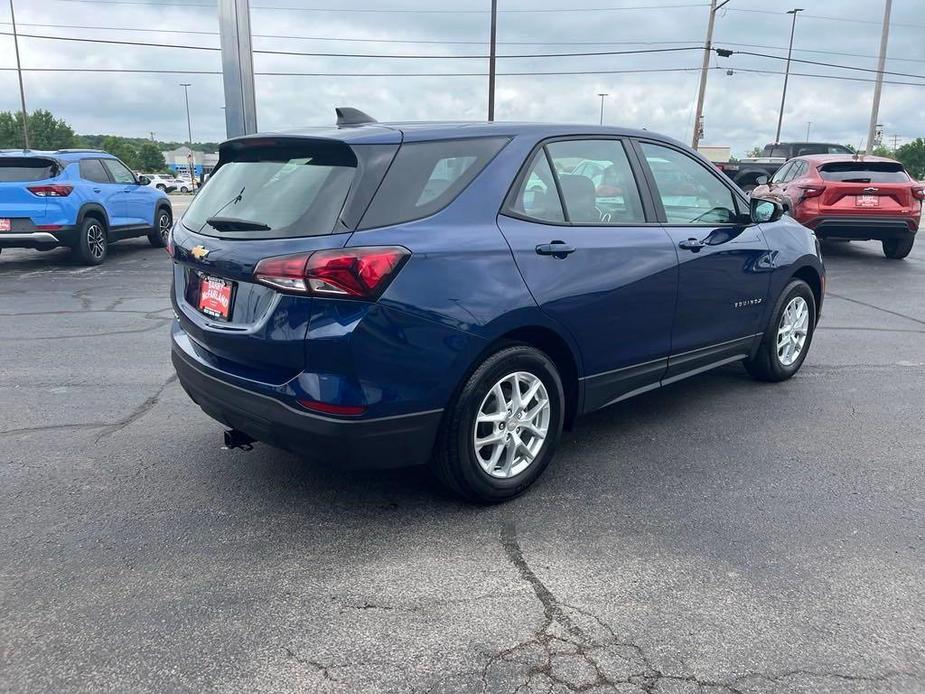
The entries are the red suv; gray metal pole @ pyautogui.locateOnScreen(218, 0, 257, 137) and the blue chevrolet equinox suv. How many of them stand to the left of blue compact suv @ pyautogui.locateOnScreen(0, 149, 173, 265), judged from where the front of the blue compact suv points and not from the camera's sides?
0

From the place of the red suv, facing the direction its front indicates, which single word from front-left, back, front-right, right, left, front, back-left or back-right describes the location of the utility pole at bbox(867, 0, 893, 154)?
front-right

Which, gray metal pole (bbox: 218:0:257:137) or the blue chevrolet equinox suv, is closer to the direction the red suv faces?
the gray metal pole

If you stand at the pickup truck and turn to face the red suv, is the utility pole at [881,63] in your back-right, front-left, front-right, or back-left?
back-left

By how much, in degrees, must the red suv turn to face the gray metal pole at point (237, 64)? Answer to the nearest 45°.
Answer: approximately 90° to its left

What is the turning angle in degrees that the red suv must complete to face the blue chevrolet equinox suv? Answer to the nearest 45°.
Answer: approximately 135° to its left

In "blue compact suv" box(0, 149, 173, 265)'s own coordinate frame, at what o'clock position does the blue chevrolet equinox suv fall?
The blue chevrolet equinox suv is roughly at 4 o'clock from the blue compact suv.

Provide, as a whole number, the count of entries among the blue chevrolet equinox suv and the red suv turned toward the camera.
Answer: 0

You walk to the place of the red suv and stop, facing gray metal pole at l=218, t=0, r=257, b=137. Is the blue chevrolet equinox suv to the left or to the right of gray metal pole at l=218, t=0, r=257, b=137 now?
left

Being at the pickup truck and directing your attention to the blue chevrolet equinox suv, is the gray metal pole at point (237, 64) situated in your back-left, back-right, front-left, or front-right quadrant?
front-right

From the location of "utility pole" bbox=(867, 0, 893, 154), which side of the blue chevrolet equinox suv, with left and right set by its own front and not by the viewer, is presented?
front

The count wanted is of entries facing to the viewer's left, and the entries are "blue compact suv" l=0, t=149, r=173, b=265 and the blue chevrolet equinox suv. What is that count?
0

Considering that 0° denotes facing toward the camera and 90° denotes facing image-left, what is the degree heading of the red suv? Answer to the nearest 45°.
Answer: approximately 135°

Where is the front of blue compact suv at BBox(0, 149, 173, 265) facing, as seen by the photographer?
facing away from the viewer and to the right of the viewer

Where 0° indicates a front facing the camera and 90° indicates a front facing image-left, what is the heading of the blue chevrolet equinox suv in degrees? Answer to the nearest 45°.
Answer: approximately 225°

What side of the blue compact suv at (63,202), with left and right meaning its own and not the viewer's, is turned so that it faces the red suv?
right

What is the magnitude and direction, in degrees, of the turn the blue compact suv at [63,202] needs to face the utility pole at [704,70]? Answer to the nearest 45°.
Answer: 0° — it already faces it

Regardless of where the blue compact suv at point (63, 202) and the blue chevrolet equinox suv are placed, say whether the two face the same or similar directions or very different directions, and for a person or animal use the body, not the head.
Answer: same or similar directions

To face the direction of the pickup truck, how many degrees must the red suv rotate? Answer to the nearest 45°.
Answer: approximately 45° to its right

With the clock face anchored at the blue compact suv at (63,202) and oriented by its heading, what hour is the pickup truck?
The pickup truck is roughly at 1 o'clock from the blue compact suv.
